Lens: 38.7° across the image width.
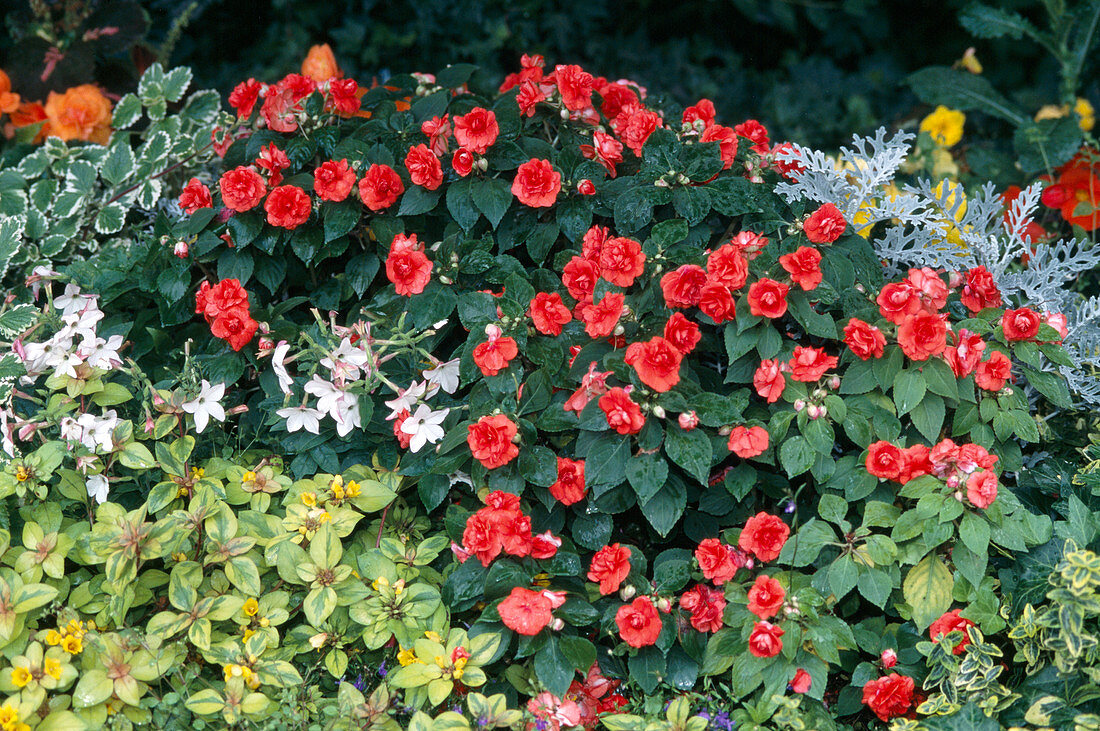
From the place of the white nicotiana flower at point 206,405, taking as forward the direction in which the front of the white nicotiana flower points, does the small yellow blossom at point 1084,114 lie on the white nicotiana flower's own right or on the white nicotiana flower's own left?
on the white nicotiana flower's own left

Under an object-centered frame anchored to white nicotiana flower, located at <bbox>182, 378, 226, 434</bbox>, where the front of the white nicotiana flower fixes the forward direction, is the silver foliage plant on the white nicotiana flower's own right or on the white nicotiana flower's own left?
on the white nicotiana flower's own left

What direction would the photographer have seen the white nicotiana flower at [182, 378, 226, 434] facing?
facing the viewer

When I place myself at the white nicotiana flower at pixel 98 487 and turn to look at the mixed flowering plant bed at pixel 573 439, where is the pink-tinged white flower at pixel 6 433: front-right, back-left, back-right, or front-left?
back-left

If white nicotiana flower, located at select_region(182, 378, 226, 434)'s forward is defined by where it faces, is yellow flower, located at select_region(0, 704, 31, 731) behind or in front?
in front
